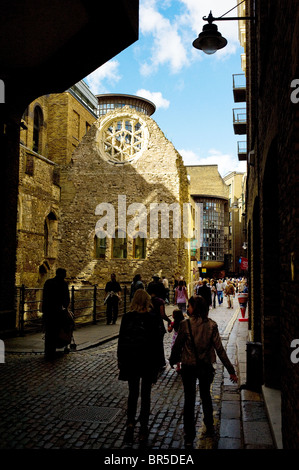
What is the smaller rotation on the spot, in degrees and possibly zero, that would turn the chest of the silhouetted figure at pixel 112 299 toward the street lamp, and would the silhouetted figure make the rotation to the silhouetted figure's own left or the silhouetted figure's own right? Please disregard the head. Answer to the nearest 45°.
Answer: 0° — they already face it

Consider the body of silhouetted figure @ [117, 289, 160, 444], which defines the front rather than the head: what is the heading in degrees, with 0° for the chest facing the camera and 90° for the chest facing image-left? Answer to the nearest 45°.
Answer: approximately 180°

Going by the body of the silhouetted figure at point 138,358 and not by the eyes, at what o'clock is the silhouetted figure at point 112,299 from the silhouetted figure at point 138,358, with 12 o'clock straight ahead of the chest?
the silhouetted figure at point 112,299 is roughly at 12 o'clock from the silhouetted figure at point 138,358.

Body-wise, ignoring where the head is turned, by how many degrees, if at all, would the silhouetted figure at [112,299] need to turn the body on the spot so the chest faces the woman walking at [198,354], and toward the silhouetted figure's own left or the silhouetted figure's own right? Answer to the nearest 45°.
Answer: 0° — they already face them

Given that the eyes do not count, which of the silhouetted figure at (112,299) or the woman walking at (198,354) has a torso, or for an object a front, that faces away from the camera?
the woman walking

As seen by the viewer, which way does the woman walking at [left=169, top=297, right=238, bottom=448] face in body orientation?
away from the camera

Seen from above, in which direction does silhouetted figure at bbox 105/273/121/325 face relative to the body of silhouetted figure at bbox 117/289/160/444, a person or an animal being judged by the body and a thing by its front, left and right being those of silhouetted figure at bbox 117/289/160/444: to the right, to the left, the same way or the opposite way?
the opposite way

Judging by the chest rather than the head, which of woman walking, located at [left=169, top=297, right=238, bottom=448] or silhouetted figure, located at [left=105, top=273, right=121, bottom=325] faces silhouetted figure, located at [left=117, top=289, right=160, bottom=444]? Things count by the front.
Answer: silhouetted figure, located at [left=105, top=273, right=121, bottom=325]

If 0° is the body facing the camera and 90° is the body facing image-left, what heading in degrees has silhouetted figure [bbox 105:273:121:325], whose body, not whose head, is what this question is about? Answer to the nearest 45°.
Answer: approximately 0°

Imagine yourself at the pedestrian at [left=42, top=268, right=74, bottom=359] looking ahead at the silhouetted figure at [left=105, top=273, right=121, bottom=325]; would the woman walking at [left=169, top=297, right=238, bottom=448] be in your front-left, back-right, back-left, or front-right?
back-right
